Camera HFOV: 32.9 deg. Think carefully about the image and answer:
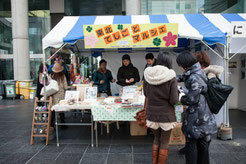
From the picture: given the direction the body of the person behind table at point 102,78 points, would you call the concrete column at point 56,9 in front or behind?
behind

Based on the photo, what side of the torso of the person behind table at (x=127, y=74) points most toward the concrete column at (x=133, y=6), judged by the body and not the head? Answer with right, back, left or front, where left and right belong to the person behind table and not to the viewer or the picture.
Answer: back

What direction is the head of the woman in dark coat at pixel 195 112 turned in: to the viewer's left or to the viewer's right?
to the viewer's left

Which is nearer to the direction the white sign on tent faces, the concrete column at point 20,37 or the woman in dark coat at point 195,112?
the woman in dark coat

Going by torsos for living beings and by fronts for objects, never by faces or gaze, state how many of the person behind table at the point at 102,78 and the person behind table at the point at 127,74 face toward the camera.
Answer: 2

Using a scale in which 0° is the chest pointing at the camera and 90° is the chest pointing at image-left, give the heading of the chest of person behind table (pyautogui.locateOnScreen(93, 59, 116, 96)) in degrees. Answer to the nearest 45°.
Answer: approximately 0°
